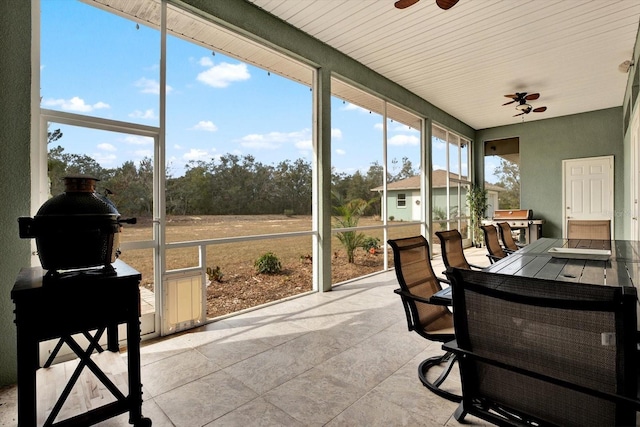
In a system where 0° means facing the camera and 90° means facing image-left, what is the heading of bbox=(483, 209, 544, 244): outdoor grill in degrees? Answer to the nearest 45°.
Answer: approximately 0°

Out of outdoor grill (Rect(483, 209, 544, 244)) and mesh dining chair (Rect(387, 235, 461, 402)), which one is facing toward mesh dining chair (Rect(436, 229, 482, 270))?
the outdoor grill

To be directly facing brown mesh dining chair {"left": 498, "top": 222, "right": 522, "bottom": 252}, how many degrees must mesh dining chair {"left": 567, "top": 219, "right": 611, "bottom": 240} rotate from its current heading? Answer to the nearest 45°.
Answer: approximately 45° to its right

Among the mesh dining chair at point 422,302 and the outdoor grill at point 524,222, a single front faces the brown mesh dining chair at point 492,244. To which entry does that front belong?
the outdoor grill

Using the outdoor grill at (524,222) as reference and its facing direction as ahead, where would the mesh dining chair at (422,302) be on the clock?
The mesh dining chair is roughly at 12 o'clock from the outdoor grill.

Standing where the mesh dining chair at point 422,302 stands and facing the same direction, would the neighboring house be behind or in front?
behind
